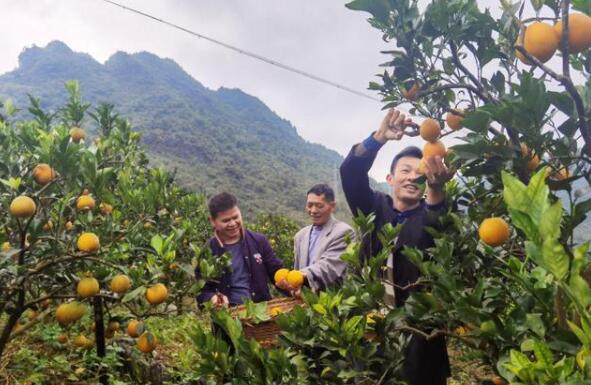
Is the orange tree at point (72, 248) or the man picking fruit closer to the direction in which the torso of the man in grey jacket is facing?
the orange tree

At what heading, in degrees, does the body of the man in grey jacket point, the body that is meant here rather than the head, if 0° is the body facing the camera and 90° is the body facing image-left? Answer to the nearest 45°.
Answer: approximately 45°

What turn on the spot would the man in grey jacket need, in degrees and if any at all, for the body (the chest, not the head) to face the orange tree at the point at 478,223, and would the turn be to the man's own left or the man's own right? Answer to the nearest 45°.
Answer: approximately 45° to the man's own left

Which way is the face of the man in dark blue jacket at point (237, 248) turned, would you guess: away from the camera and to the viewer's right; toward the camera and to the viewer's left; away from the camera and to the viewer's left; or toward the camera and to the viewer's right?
toward the camera and to the viewer's right

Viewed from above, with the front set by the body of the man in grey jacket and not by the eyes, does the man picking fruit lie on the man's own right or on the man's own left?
on the man's own left

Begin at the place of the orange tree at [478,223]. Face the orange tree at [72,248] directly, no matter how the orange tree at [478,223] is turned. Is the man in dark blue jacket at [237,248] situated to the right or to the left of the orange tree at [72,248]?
right

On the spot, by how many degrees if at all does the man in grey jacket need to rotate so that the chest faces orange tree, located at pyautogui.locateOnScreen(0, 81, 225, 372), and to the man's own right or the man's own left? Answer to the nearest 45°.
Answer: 0° — they already face it
